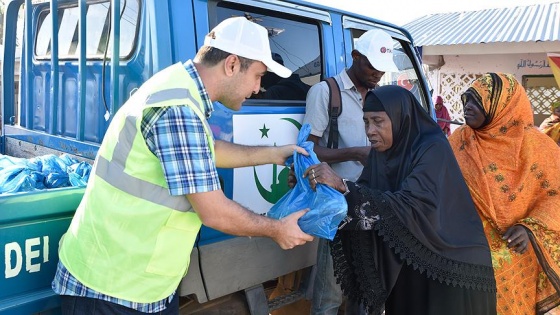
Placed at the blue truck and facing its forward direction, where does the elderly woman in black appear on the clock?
The elderly woman in black is roughly at 2 o'clock from the blue truck.

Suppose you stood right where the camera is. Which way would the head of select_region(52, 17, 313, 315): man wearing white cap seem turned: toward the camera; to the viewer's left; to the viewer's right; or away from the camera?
to the viewer's right

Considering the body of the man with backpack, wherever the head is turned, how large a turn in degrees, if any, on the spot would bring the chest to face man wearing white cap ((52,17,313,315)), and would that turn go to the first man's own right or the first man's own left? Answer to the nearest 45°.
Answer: approximately 90° to the first man's own right

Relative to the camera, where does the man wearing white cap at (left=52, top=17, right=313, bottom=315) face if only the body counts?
to the viewer's right

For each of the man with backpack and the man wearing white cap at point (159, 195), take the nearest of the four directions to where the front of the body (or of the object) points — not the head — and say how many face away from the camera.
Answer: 0

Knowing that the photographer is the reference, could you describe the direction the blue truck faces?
facing away from the viewer and to the right of the viewer

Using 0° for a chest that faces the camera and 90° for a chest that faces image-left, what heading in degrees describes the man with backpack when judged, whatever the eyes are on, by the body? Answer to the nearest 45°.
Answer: approximately 315°

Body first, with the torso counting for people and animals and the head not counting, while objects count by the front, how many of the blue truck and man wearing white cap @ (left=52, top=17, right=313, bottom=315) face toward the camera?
0
